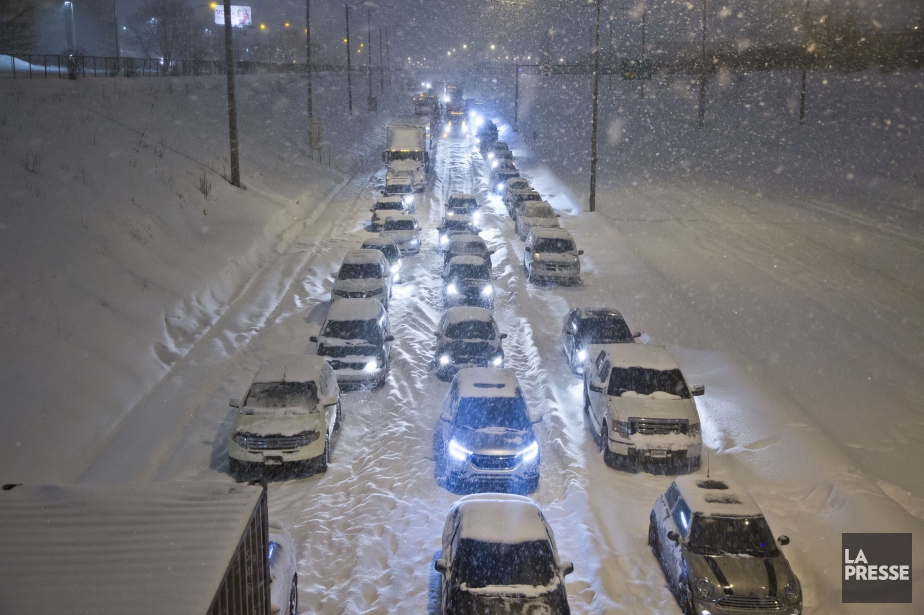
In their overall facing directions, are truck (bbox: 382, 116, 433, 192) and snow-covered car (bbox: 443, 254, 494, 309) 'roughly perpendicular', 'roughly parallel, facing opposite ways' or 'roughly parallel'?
roughly parallel

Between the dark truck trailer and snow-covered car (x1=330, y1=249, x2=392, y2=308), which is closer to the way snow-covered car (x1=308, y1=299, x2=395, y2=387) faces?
the dark truck trailer

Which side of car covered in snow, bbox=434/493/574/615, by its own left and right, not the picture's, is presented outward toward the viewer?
front

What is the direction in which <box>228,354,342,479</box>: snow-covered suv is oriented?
toward the camera

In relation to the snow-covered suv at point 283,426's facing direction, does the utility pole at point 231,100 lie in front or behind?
behind

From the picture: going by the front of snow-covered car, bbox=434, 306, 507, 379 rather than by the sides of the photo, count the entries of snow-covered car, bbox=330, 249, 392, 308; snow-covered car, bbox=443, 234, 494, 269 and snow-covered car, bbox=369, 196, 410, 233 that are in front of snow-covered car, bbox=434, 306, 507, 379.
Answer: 0

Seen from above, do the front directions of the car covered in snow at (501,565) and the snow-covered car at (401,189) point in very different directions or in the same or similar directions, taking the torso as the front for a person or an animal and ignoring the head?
same or similar directions

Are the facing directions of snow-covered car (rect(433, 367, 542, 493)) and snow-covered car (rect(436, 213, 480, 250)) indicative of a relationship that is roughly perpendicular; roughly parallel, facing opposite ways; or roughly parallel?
roughly parallel

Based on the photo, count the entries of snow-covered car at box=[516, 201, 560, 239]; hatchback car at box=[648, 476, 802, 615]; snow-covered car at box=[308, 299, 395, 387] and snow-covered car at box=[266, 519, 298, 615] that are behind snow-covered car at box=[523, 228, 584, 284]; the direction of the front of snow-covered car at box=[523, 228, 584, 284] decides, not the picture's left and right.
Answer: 1

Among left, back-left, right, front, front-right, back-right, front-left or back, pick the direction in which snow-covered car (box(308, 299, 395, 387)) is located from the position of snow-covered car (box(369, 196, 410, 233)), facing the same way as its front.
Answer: front

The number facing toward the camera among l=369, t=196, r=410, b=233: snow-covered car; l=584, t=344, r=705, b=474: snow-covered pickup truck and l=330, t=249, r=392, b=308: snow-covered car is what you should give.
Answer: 3

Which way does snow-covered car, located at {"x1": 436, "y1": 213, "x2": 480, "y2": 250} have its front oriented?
toward the camera

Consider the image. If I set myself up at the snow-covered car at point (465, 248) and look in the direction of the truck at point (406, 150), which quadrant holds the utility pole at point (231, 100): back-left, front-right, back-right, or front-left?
front-left

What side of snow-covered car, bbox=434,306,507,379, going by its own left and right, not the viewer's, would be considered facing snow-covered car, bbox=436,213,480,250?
back

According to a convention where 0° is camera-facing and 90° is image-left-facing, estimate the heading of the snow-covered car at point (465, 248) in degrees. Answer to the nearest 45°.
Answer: approximately 0°
